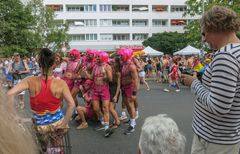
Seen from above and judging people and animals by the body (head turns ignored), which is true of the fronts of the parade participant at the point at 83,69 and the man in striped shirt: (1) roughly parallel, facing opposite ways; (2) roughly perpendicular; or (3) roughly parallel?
roughly perpendicular

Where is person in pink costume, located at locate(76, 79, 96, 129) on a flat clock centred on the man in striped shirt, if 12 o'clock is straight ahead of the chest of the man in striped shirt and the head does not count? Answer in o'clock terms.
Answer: The person in pink costume is roughly at 2 o'clock from the man in striped shirt.

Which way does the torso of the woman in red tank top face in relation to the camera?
away from the camera

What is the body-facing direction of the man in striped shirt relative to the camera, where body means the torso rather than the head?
to the viewer's left

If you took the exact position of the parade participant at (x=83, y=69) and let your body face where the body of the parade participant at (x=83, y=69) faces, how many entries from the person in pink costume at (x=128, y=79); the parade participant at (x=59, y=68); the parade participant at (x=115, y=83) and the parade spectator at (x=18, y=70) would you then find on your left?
2

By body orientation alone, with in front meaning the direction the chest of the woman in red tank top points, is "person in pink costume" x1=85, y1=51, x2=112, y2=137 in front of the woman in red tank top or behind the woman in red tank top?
in front

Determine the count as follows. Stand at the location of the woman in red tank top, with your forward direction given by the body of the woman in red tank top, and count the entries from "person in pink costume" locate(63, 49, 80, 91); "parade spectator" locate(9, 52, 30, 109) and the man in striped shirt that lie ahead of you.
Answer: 2

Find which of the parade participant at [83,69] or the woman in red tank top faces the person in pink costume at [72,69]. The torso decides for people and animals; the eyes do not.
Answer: the woman in red tank top

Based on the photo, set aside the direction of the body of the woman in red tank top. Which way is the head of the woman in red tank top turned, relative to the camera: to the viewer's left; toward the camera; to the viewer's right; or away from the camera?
away from the camera

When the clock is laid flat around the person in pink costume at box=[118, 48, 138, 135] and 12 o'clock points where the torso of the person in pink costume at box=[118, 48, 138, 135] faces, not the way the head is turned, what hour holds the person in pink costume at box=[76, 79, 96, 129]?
the person in pink costume at box=[76, 79, 96, 129] is roughly at 2 o'clock from the person in pink costume at box=[118, 48, 138, 135].

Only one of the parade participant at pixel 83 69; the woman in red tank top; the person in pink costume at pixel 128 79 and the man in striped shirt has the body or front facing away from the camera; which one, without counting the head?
the woman in red tank top

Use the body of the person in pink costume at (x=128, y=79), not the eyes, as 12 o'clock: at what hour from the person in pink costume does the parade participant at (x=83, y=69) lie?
The parade participant is roughly at 3 o'clock from the person in pink costume.

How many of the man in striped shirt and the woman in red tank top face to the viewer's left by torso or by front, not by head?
1

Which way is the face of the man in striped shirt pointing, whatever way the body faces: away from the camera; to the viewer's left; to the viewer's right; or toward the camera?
to the viewer's left
